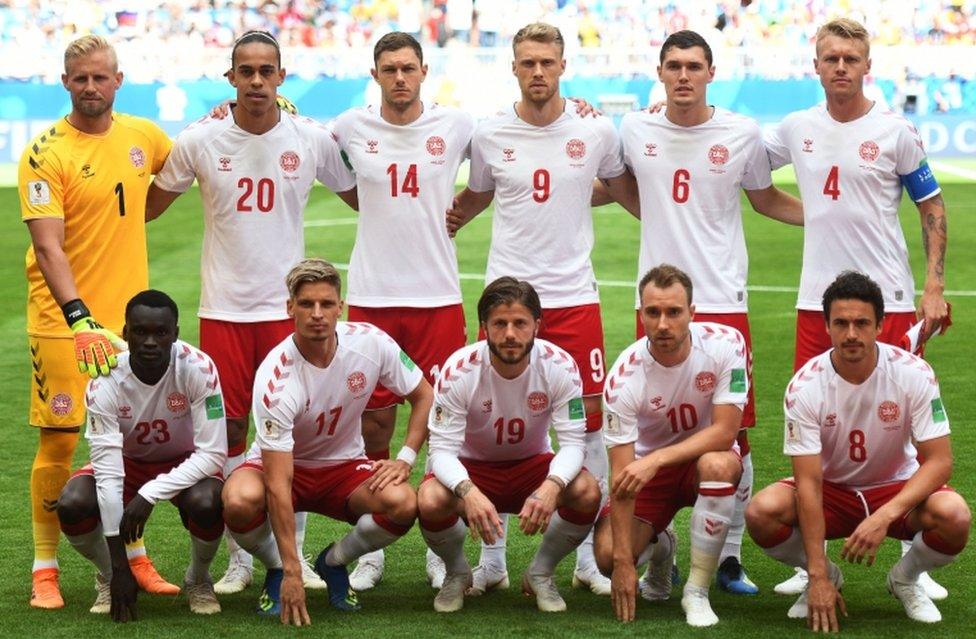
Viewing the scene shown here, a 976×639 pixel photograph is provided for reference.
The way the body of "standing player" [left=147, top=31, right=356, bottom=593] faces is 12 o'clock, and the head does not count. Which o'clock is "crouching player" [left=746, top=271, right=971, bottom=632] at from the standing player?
The crouching player is roughly at 10 o'clock from the standing player.

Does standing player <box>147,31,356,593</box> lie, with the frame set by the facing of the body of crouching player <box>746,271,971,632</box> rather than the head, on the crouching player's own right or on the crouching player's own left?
on the crouching player's own right

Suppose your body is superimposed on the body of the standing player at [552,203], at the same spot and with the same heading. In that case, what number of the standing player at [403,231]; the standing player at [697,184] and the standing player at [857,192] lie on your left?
2

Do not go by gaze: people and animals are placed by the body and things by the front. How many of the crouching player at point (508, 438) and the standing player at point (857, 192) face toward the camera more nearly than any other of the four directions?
2

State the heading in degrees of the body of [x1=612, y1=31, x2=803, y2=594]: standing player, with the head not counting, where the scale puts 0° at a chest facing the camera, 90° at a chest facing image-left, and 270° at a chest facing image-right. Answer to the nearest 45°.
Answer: approximately 0°
